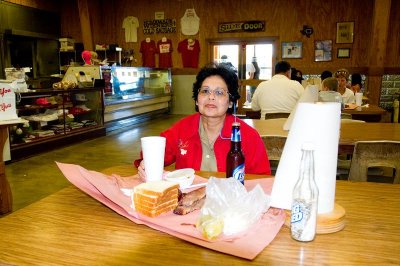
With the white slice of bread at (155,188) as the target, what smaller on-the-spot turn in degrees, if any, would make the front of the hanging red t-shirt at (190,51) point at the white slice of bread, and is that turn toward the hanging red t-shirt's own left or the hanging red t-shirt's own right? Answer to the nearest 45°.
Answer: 0° — it already faces it

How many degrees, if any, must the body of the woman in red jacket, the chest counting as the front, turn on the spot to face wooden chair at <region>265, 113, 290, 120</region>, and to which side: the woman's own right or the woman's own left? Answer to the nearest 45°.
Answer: approximately 180°

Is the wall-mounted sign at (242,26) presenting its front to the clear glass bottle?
yes

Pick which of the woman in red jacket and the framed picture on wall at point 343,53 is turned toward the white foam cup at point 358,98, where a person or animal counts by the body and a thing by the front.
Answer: the framed picture on wall

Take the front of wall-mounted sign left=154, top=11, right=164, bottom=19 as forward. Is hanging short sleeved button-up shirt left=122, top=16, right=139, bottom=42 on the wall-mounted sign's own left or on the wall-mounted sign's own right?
on the wall-mounted sign's own right

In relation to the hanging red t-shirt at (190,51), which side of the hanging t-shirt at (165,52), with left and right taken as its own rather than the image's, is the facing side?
left

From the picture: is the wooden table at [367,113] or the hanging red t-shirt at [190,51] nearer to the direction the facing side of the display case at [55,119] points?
the wooden table

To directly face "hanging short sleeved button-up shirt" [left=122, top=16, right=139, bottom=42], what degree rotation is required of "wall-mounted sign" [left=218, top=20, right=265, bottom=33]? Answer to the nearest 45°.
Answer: approximately 90° to its right

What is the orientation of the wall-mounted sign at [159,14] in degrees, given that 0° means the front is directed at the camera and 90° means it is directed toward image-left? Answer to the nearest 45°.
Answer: approximately 0°
